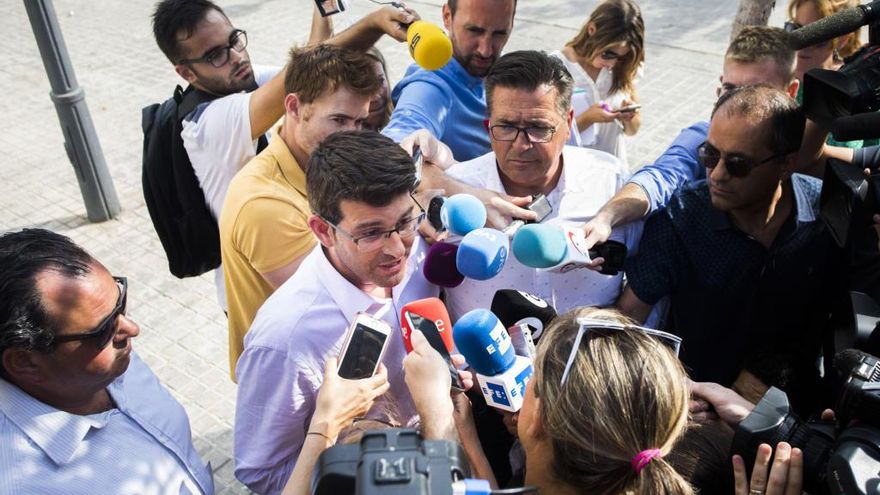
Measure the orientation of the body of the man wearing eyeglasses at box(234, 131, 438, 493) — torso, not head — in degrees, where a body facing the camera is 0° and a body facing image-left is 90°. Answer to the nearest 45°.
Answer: approximately 315°

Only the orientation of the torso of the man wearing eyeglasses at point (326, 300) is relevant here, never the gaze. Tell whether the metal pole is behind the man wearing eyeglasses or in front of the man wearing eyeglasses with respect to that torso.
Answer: behind

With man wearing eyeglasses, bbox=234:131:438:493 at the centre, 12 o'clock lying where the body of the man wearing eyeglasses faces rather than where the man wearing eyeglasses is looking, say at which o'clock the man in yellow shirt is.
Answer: The man in yellow shirt is roughly at 7 o'clock from the man wearing eyeglasses.

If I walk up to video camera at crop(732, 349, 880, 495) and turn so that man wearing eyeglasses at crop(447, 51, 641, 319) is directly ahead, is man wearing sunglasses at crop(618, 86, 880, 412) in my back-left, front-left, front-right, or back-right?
front-right

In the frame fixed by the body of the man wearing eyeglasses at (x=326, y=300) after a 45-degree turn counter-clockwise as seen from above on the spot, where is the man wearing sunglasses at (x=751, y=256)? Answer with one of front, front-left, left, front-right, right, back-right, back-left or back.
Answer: front

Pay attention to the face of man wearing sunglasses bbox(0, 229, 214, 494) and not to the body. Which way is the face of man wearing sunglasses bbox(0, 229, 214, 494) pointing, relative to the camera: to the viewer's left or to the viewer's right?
to the viewer's right

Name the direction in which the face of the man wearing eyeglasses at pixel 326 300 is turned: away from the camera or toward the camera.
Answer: toward the camera

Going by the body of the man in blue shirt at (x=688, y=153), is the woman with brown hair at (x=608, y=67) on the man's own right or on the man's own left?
on the man's own right

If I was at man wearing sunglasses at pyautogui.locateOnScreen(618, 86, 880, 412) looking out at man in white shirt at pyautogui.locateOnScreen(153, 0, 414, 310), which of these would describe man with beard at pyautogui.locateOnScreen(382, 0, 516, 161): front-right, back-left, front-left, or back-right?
front-right

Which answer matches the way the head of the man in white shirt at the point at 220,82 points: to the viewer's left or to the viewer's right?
to the viewer's right

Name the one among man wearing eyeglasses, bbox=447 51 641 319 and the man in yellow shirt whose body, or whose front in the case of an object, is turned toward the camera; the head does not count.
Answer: the man wearing eyeglasses

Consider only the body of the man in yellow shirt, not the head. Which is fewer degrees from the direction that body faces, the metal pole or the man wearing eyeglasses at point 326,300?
the man wearing eyeglasses

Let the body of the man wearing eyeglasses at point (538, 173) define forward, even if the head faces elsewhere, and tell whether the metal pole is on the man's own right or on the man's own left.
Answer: on the man's own right

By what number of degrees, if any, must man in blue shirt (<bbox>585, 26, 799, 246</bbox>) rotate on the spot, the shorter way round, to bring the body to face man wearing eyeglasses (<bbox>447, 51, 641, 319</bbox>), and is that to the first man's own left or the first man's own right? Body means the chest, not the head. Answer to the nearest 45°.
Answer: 0° — they already face them

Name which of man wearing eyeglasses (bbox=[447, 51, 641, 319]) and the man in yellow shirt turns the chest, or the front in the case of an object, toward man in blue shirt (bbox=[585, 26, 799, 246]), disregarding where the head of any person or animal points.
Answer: the man in yellow shirt

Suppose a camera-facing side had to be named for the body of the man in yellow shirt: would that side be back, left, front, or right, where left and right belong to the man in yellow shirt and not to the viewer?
right

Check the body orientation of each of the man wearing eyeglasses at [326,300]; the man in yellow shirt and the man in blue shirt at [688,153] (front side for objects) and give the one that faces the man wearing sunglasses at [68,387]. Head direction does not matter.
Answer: the man in blue shirt

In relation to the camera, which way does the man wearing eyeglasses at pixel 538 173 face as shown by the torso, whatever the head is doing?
toward the camera

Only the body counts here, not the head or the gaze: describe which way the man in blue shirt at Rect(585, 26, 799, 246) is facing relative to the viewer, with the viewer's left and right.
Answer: facing the viewer and to the left of the viewer
